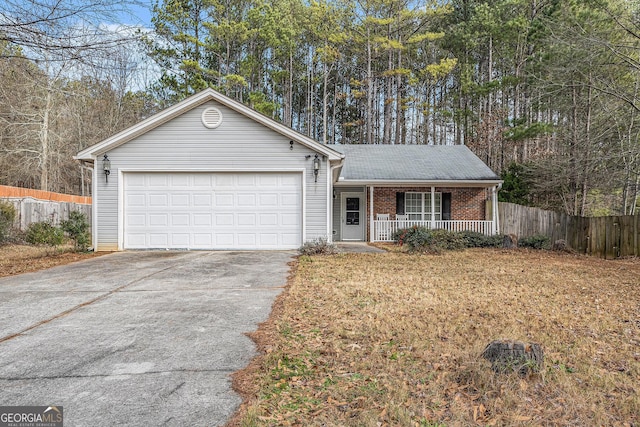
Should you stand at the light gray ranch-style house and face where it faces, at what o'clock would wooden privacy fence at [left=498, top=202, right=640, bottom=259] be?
The wooden privacy fence is roughly at 9 o'clock from the light gray ranch-style house.

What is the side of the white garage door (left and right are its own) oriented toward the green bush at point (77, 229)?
right

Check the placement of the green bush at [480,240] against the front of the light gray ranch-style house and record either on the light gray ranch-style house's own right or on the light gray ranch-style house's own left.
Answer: on the light gray ranch-style house's own left

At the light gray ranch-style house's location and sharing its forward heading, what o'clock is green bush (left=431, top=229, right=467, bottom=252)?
The green bush is roughly at 9 o'clock from the light gray ranch-style house.

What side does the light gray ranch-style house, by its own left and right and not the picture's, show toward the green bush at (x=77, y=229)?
right

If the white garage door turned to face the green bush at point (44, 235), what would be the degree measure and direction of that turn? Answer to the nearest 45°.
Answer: approximately 135° to its right

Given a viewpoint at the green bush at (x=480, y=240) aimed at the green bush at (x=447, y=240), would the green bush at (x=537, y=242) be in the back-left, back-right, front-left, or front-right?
back-left

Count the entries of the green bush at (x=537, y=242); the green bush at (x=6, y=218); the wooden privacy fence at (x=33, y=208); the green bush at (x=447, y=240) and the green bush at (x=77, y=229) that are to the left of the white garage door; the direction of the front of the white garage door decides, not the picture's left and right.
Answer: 2

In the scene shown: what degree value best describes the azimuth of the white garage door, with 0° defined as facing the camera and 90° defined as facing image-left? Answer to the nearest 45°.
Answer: approximately 0°

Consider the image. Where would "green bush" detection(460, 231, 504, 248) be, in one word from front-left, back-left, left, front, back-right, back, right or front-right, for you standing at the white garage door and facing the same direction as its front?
left

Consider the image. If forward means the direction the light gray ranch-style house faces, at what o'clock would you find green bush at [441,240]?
The green bush is roughly at 9 o'clock from the light gray ranch-style house.

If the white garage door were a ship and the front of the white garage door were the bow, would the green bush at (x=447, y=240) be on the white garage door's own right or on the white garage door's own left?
on the white garage door's own left

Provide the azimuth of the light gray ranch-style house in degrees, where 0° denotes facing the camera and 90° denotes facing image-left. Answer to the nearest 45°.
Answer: approximately 0°
